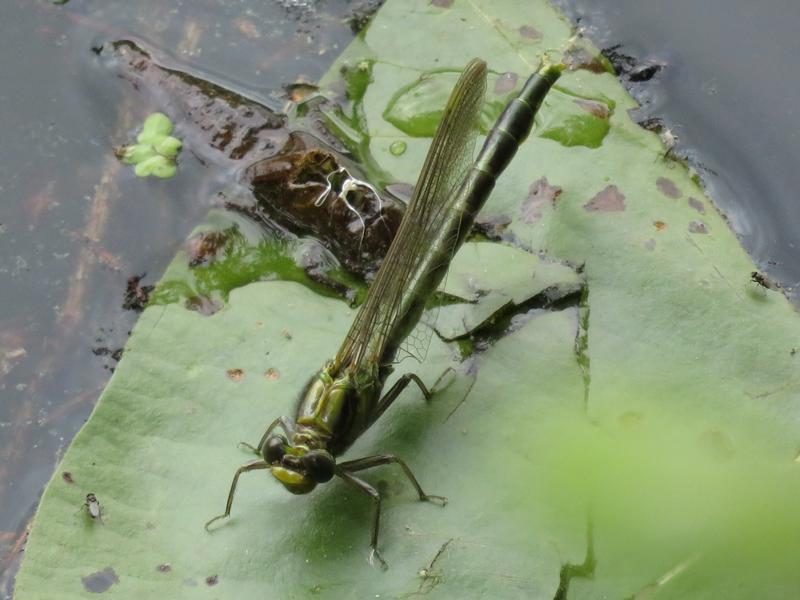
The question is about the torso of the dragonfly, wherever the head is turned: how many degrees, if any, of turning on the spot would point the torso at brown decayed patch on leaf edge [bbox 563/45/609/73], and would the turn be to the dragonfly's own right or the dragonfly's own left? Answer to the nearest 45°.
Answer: approximately 135° to the dragonfly's own right

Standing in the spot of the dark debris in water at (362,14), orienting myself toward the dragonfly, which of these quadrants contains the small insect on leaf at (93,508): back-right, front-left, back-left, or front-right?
front-right

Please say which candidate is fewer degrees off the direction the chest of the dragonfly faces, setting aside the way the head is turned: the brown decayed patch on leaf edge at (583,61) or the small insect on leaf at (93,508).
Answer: the small insect on leaf

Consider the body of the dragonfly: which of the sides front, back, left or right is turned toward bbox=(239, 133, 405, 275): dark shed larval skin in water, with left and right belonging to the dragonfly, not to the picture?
right

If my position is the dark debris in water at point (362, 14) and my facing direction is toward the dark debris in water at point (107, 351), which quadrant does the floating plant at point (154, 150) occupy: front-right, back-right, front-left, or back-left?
front-right

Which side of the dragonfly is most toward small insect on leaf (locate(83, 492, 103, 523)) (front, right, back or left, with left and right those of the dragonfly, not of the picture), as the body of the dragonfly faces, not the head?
front

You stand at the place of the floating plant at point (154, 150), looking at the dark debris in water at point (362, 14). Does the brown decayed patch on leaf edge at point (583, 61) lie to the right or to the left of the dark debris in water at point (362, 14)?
right

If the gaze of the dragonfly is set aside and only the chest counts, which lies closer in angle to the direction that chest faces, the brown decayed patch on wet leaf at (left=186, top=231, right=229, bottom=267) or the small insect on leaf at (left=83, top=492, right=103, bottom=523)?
the small insect on leaf

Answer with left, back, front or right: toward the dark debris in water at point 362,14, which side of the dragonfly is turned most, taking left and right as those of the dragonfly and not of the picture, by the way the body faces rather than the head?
back

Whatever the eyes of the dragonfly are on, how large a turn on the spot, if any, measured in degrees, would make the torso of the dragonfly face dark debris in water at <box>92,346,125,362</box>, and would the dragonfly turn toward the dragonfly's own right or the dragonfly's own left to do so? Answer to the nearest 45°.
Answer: approximately 45° to the dragonfly's own right

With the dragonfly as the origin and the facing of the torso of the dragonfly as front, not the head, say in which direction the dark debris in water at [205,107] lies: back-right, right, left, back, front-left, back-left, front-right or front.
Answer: right

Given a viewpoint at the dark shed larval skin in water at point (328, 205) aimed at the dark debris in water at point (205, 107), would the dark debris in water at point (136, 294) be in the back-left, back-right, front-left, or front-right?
front-left

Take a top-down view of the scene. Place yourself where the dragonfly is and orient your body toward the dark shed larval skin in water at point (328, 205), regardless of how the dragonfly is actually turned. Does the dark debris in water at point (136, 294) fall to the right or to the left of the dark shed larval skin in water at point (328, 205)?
left
